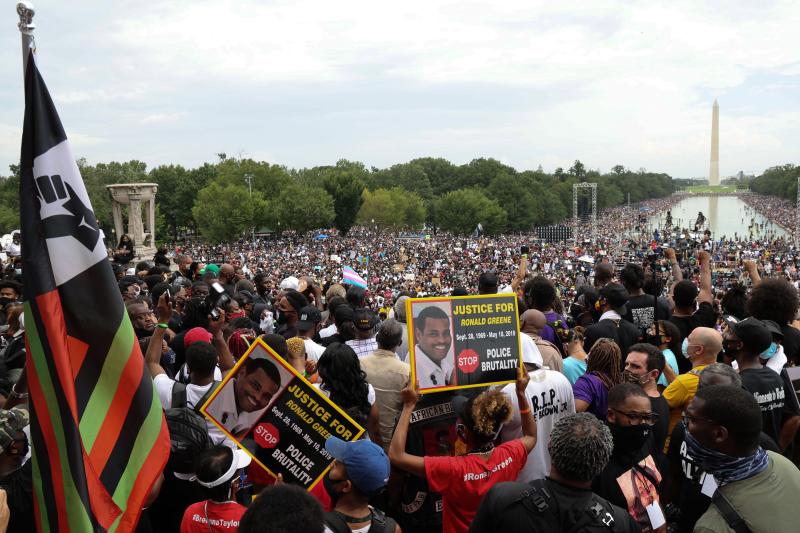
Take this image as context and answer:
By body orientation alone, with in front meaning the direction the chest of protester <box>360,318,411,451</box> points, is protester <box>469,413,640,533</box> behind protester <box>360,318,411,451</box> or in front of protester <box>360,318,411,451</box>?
behind

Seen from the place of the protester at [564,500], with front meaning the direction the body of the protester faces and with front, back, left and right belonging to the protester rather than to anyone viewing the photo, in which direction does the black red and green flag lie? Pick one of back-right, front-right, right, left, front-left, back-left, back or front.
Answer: left

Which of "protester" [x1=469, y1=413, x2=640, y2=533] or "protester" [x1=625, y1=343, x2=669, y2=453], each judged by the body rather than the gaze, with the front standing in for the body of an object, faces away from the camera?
"protester" [x1=469, y1=413, x2=640, y2=533]

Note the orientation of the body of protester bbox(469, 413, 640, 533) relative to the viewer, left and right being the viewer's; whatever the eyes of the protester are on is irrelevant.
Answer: facing away from the viewer

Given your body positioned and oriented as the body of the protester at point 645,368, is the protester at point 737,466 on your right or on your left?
on your left

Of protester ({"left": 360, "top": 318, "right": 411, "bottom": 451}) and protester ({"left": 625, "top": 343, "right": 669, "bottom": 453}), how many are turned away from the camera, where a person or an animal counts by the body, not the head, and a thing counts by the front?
1

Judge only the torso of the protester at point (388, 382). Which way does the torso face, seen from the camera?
away from the camera

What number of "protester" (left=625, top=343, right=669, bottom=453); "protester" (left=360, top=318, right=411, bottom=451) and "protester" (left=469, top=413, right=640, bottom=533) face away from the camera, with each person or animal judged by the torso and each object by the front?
2

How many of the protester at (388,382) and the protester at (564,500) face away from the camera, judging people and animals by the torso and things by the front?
2

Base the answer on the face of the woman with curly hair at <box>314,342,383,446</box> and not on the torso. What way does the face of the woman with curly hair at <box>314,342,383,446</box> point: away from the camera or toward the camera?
away from the camera

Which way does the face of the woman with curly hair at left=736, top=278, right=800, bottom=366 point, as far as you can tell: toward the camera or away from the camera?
away from the camera

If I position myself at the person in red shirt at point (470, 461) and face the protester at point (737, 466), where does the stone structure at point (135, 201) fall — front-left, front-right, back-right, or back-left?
back-left

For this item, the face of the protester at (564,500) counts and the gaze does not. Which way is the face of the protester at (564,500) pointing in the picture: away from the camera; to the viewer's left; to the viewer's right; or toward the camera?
away from the camera
